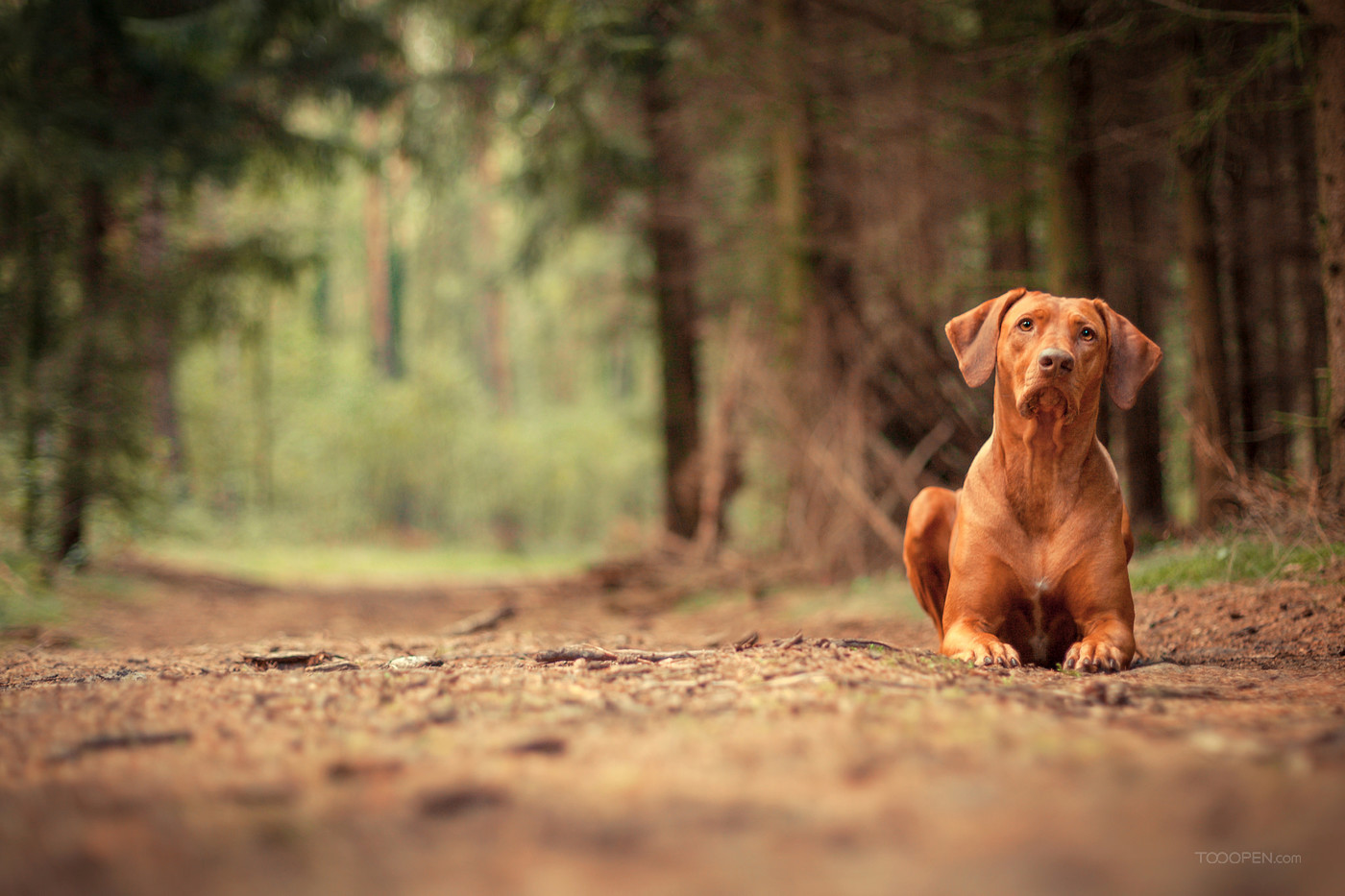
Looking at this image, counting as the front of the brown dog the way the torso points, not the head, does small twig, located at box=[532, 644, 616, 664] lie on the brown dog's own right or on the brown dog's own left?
on the brown dog's own right

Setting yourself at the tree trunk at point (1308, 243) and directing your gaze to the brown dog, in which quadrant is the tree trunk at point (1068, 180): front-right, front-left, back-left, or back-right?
front-right

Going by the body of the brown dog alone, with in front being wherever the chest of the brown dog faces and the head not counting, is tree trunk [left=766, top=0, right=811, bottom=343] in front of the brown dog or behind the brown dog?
behind

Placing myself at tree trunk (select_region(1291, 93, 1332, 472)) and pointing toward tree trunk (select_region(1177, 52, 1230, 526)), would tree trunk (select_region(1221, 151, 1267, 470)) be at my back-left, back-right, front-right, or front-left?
front-right

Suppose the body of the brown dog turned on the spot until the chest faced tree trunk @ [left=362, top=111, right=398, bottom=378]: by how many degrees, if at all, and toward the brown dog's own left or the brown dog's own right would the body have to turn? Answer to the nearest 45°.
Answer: approximately 135° to the brown dog's own right

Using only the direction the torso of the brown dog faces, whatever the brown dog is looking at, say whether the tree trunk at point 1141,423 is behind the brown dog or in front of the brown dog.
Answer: behind

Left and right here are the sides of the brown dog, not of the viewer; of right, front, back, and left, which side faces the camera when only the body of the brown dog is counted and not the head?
front

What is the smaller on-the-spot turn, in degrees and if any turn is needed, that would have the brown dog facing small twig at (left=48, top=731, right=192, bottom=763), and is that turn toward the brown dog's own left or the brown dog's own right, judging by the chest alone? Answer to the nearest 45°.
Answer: approximately 45° to the brown dog's own right

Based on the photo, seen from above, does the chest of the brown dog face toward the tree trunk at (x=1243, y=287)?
no

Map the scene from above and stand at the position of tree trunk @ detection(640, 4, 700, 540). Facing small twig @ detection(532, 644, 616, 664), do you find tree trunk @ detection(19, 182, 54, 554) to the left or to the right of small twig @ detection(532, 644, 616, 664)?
right

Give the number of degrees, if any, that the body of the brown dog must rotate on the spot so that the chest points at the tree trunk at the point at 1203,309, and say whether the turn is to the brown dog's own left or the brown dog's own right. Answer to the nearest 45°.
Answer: approximately 180°

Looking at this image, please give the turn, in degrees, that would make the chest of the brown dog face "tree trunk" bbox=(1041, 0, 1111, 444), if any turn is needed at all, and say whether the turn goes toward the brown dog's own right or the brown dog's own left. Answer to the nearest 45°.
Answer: approximately 180°

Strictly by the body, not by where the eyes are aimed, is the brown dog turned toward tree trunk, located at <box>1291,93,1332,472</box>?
no
